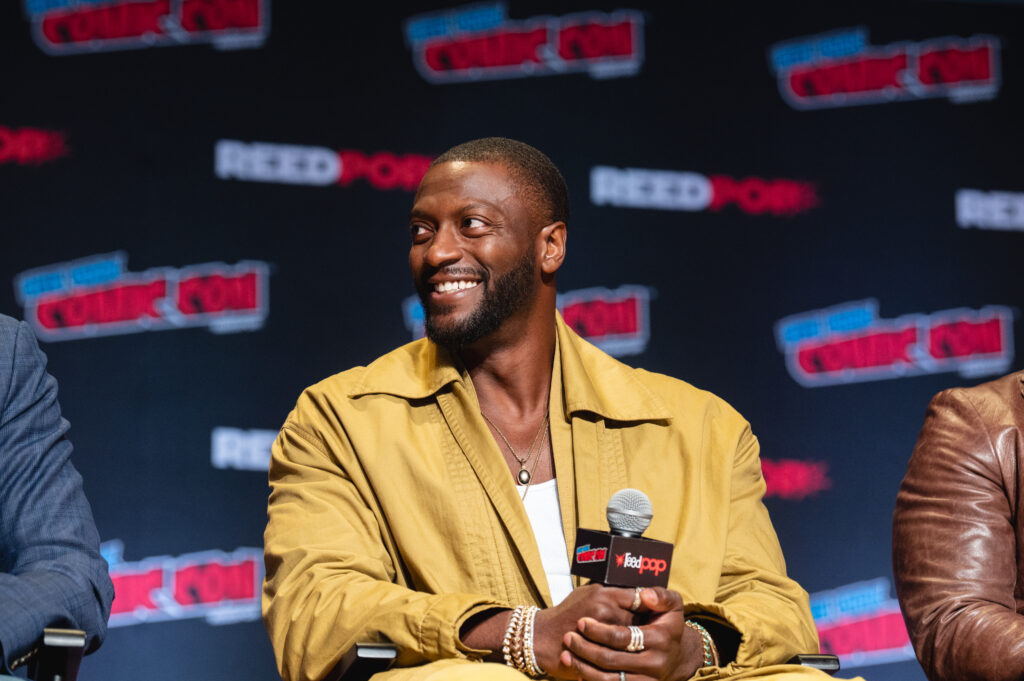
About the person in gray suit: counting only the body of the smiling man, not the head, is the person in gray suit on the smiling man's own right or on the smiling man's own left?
on the smiling man's own right

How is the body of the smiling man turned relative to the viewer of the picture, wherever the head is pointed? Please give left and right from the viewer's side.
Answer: facing the viewer

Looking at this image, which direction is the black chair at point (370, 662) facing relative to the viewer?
toward the camera
